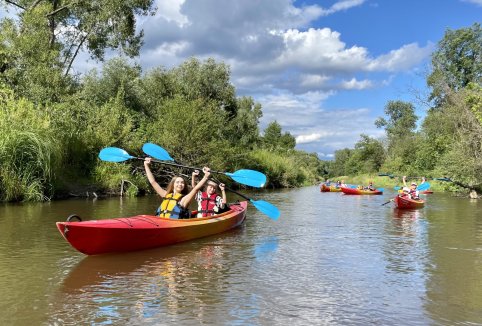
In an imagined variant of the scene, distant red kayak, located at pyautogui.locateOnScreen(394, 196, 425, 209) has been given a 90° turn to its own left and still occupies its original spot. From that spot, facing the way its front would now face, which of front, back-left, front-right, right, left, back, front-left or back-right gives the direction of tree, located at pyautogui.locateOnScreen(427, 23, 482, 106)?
back-left

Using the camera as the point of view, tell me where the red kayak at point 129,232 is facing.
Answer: facing the viewer and to the left of the viewer

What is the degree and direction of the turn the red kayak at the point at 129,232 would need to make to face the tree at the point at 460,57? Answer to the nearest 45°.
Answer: approximately 180°

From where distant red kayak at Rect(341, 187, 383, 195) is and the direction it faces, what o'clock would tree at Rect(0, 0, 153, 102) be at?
The tree is roughly at 11 o'clock from the distant red kayak.

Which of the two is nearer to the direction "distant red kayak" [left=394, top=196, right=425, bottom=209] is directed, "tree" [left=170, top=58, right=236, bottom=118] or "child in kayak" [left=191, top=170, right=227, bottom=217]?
the child in kayak

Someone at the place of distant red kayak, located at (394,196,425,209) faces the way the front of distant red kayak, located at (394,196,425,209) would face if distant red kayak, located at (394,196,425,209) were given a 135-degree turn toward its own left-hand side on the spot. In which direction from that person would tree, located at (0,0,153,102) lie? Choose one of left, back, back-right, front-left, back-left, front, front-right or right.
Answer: back

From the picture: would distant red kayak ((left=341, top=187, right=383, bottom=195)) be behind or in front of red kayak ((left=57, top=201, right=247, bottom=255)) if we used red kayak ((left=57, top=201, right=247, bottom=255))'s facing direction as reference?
behind

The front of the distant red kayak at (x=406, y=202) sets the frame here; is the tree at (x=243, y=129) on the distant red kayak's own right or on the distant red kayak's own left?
on the distant red kayak's own right

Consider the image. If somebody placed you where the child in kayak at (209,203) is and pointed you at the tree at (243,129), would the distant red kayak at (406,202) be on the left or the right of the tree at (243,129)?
right

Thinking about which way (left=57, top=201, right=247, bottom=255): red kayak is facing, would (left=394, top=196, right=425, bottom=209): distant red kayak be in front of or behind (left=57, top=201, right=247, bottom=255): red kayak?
behind

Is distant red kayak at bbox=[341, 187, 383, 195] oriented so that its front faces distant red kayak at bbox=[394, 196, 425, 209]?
no

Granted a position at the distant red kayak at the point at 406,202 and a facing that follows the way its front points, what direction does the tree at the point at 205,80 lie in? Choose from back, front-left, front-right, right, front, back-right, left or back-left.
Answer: right

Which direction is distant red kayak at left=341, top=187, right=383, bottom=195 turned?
to the viewer's left

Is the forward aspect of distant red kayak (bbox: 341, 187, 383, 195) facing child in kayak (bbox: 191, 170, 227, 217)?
no
